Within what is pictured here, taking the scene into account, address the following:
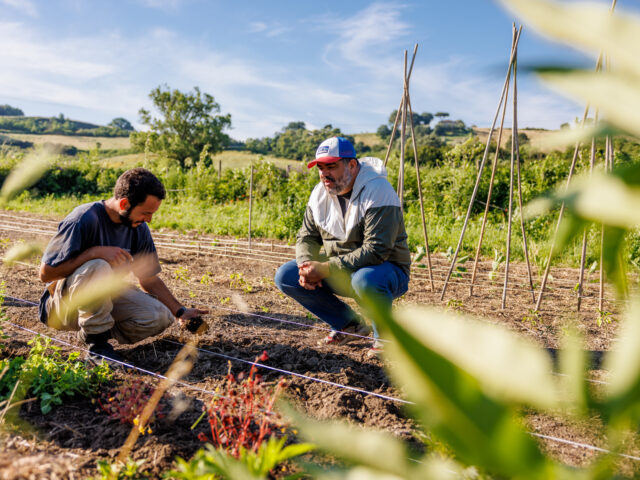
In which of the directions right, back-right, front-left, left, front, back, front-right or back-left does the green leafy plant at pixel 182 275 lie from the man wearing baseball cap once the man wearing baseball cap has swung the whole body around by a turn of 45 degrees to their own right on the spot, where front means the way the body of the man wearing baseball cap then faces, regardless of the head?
front-right

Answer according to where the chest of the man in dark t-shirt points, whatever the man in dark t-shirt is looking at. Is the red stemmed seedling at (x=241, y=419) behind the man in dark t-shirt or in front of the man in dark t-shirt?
in front

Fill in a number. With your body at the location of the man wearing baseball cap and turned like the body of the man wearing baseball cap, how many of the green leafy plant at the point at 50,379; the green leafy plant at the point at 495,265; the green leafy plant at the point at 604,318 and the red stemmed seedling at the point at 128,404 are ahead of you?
2

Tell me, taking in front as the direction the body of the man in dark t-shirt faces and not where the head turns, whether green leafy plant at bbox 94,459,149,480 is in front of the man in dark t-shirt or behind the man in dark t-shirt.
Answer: in front

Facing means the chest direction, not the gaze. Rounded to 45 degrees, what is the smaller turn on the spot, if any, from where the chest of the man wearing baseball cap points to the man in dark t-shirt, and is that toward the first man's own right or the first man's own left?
approximately 45° to the first man's own right

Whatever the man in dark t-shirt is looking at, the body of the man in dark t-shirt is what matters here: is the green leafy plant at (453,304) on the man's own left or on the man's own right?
on the man's own left

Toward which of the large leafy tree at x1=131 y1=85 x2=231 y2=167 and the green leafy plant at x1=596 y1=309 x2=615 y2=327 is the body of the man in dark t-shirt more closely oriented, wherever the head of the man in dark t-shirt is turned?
the green leafy plant

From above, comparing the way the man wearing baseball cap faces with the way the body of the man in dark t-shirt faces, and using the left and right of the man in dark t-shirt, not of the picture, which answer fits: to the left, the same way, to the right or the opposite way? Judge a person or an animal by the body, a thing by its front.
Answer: to the right

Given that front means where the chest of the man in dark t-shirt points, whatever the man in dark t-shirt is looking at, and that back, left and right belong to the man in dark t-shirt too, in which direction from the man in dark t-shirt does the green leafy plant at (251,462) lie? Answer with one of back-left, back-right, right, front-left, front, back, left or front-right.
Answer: front-right

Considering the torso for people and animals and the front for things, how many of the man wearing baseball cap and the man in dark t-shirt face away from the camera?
0

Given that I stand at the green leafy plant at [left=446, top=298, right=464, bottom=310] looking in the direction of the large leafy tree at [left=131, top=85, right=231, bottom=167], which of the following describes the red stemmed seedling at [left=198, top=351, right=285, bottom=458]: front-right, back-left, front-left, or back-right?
back-left

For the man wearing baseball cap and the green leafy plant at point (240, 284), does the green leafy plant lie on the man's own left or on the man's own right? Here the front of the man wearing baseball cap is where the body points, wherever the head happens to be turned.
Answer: on the man's own right

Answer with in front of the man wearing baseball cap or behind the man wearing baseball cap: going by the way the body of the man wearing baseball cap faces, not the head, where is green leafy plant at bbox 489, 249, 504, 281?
behind

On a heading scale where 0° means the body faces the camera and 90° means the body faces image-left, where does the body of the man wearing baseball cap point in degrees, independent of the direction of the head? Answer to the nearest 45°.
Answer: approximately 45°

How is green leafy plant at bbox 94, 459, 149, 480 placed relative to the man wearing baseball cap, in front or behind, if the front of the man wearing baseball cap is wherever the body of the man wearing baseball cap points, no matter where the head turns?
in front

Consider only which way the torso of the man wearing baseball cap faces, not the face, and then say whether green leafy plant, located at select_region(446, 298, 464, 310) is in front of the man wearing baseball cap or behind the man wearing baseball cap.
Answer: behind
